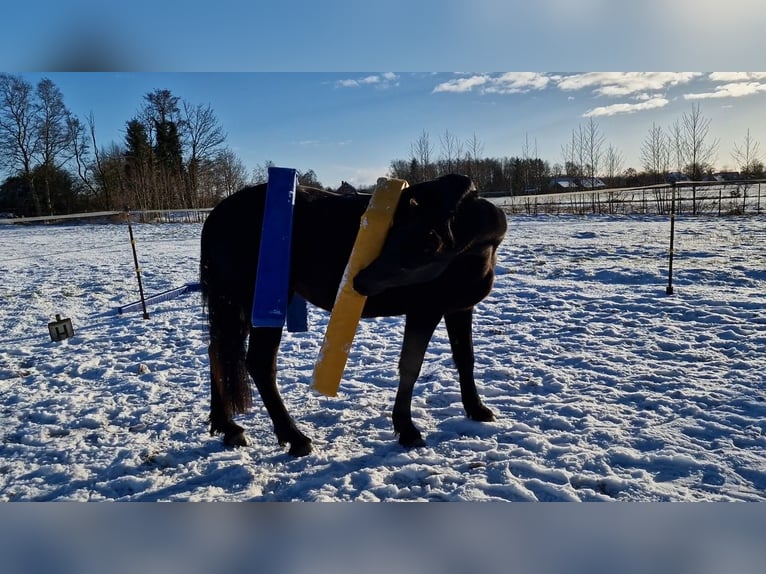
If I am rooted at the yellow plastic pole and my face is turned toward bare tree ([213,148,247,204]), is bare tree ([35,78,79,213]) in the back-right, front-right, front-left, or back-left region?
front-left

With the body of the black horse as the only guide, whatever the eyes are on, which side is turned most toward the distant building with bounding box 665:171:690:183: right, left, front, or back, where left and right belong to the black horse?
left

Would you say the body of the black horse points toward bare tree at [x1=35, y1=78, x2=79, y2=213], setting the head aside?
no

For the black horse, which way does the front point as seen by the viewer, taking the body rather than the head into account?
to the viewer's right

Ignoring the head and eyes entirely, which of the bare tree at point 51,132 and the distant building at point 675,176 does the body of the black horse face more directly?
the distant building
